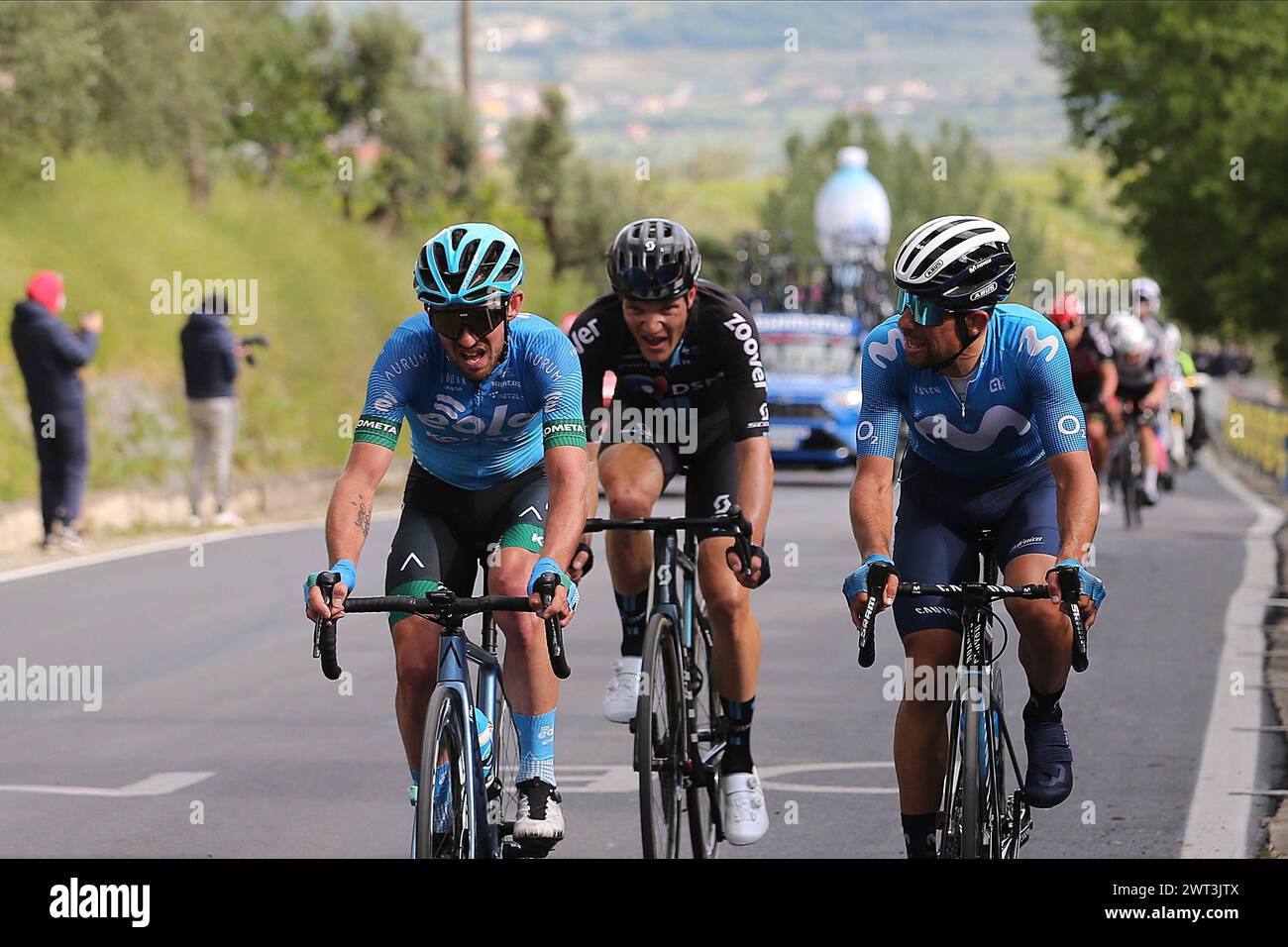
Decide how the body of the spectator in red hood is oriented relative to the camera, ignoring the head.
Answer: to the viewer's right

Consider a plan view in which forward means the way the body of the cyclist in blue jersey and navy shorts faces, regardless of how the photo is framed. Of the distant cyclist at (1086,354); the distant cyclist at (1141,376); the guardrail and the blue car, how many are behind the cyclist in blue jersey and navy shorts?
4

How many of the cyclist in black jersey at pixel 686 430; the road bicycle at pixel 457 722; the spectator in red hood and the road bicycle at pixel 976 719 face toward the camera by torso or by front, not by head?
3

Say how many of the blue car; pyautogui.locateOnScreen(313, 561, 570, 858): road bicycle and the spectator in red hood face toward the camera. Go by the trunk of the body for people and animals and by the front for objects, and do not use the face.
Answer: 2

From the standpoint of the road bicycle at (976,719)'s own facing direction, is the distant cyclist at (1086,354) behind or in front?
behind

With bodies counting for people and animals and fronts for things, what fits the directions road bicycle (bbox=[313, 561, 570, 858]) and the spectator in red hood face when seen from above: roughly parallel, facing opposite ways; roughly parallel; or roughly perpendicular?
roughly perpendicular

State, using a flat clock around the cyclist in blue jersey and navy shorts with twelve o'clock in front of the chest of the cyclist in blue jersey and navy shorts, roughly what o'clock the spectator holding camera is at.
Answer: The spectator holding camera is roughly at 5 o'clock from the cyclist in blue jersey and navy shorts.

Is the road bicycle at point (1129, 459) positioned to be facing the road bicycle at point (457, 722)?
yes

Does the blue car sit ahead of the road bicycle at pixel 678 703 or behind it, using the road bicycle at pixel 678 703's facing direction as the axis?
behind

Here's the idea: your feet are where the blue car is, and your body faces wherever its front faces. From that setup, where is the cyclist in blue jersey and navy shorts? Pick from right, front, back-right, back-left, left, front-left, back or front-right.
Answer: front

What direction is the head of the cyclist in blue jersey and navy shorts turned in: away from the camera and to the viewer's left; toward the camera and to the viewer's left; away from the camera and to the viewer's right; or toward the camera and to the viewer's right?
toward the camera and to the viewer's left

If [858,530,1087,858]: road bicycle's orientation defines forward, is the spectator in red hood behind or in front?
behind
